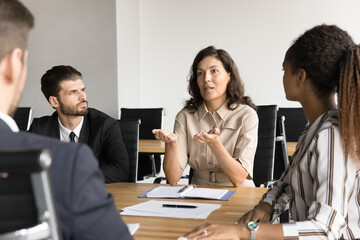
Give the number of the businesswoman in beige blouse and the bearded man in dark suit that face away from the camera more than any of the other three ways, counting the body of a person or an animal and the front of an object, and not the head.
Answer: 0

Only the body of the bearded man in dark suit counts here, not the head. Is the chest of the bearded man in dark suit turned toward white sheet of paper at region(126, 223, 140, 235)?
yes

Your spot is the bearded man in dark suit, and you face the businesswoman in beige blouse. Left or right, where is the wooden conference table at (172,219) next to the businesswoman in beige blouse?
right

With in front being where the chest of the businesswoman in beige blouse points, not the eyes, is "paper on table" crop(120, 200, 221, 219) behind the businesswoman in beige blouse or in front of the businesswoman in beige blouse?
in front

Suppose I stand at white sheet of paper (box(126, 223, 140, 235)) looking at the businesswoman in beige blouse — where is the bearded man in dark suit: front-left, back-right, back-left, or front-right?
front-left

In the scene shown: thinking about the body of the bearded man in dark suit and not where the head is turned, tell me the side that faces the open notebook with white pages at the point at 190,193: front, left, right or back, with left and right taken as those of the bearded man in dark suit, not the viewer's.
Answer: front

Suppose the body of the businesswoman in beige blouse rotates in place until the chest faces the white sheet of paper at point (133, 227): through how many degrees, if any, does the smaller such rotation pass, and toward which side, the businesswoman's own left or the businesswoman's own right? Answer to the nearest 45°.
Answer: approximately 45° to the businesswoman's own left

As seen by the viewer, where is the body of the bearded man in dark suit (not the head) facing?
toward the camera

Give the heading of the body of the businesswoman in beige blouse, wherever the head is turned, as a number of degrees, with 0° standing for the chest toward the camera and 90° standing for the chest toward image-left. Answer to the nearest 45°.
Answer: approximately 45°

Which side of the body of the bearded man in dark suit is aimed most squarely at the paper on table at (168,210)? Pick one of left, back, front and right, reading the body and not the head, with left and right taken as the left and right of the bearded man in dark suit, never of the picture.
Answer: front

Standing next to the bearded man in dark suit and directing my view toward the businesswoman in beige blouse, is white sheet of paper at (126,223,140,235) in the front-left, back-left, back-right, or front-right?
front-right
